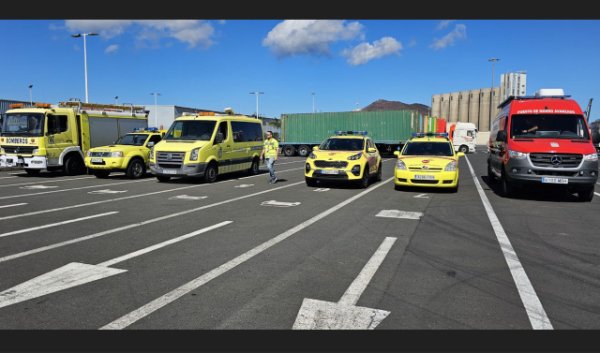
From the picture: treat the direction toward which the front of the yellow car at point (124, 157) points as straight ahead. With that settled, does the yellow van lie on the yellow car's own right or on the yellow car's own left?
on the yellow car's own left

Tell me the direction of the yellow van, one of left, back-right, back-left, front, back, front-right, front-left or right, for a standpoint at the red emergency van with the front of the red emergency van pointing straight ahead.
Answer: right

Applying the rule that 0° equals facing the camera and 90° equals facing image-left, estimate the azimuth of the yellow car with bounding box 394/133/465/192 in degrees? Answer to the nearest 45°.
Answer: approximately 0°

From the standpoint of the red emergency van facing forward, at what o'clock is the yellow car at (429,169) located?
The yellow car is roughly at 3 o'clock from the red emergency van.

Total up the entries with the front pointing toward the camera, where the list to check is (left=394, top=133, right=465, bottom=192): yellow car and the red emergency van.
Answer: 2

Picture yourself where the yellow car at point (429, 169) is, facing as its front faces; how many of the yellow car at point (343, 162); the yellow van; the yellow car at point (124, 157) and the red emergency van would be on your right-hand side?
3

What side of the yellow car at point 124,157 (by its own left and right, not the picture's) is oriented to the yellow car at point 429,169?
left

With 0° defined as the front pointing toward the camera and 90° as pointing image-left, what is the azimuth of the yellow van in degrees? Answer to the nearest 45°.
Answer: approximately 45°

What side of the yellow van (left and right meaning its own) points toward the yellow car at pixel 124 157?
right

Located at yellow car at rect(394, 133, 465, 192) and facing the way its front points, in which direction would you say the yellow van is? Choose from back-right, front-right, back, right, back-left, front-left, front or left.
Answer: right

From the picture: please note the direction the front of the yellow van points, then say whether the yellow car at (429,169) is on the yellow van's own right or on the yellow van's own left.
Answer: on the yellow van's own left

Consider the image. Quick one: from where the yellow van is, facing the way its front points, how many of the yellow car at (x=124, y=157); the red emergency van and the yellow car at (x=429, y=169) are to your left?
2

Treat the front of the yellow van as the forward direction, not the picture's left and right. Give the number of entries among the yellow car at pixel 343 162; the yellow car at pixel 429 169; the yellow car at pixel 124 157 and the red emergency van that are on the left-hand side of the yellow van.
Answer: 3
